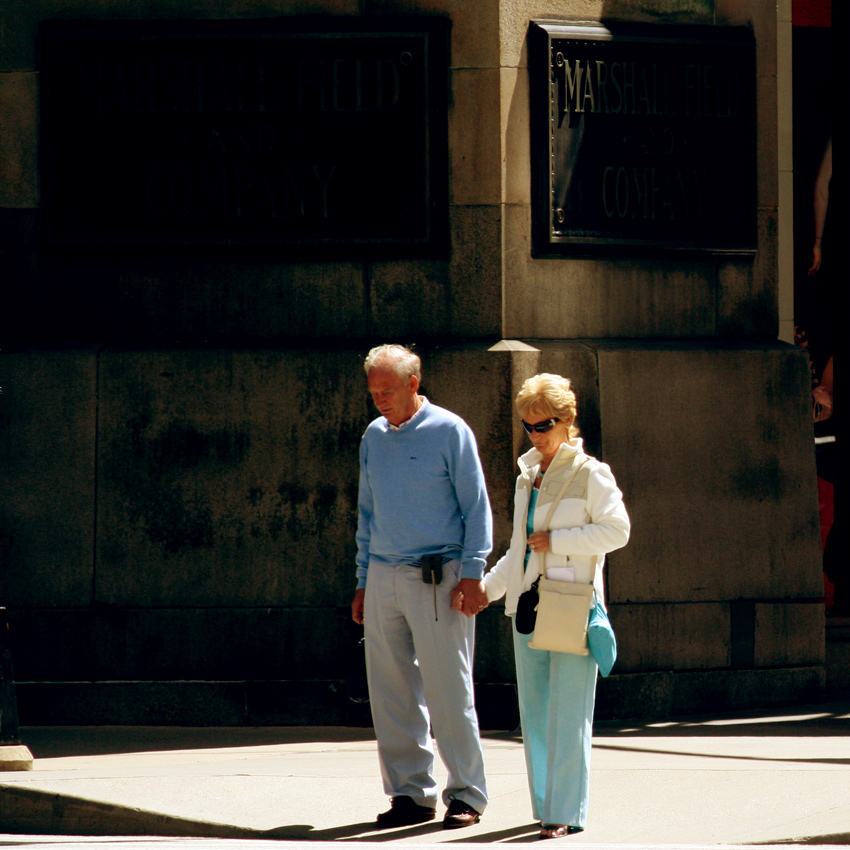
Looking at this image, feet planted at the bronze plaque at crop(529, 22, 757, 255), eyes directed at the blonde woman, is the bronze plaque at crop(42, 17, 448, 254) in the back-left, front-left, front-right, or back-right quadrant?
front-right

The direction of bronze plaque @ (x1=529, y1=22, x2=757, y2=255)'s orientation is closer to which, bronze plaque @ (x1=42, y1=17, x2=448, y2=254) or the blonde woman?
the blonde woman

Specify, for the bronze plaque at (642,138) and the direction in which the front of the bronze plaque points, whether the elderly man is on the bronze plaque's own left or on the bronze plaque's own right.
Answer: on the bronze plaque's own right

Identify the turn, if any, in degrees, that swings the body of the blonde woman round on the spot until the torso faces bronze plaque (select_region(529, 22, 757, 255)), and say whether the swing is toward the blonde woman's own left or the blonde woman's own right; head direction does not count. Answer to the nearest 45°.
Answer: approximately 135° to the blonde woman's own right

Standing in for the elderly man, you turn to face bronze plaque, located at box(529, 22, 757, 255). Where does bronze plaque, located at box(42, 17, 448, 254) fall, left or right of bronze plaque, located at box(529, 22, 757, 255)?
left

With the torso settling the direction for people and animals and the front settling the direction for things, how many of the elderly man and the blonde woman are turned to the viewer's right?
0

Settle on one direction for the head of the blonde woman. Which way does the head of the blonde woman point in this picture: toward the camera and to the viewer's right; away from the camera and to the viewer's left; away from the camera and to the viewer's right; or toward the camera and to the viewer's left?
toward the camera and to the viewer's left

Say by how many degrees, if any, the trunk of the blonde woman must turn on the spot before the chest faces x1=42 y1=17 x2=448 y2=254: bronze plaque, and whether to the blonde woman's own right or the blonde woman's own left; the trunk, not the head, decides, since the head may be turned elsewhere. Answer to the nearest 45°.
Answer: approximately 90° to the blonde woman's own right

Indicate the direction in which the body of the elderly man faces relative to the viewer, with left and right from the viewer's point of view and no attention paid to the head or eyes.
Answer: facing the viewer and to the left of the viewer

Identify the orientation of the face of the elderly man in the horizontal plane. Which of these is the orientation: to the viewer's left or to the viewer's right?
to the viewer's left

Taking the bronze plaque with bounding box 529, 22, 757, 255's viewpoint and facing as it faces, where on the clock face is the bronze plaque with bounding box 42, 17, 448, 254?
the bronze plaque with bounding box 42, 17, 448, 254 is roughly at 4 o'clock from the bronze plaque with bounding box 529, 22, 757, 255.

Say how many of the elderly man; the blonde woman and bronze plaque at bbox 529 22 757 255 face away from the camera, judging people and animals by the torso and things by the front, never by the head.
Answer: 0

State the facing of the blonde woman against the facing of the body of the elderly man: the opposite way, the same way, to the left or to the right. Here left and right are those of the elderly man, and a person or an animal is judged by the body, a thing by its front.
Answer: the same way
